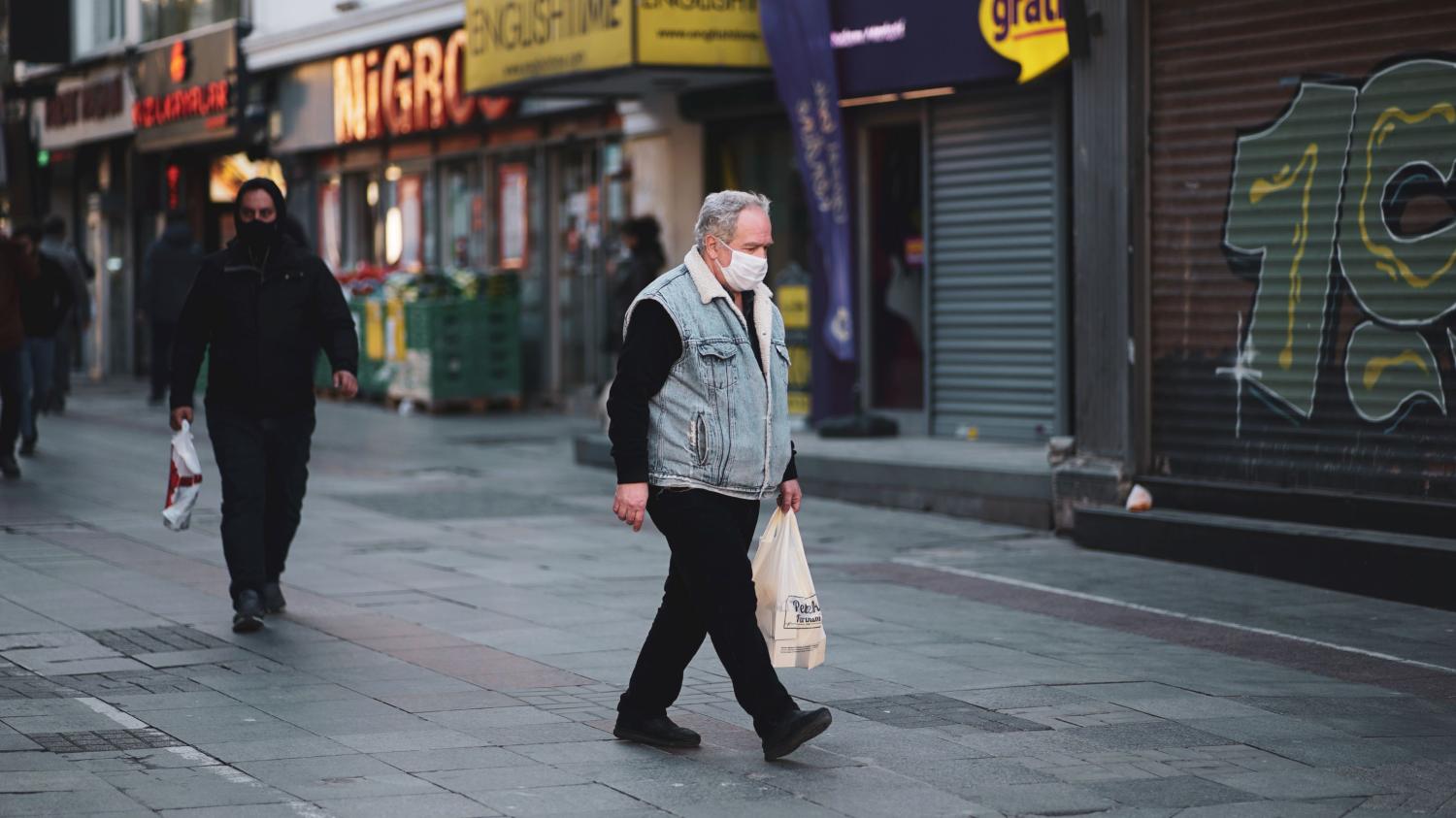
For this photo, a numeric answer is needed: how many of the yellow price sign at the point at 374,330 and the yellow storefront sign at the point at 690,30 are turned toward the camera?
2

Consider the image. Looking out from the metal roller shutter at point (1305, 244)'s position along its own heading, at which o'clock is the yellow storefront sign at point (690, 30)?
The yellow storefront sign is roughly at 3 o'clock from the metal roller shutter.

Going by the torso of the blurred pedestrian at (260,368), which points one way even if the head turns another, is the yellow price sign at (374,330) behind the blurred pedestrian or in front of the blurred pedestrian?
behind

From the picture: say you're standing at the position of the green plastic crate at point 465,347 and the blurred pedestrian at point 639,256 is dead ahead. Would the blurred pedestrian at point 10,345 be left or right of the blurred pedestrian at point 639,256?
right

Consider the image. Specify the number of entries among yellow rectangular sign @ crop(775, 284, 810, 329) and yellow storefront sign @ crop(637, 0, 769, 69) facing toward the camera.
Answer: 2

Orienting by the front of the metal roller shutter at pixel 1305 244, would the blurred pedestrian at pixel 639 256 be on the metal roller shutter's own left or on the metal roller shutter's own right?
on the metal roller shutter's own right

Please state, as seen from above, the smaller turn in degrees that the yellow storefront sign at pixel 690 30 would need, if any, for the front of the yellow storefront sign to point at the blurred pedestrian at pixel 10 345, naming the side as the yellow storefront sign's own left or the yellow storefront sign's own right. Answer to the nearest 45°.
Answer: approximately 90° to the yellow storefront sign's own right

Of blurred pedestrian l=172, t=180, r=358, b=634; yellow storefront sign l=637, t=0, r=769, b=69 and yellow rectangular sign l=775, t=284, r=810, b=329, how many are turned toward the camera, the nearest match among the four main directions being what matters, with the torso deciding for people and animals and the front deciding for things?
3

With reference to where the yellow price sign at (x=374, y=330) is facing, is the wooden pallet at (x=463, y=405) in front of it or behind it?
in front

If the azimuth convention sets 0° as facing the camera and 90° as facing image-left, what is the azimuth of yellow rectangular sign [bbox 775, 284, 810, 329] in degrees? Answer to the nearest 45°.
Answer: approximately 0°

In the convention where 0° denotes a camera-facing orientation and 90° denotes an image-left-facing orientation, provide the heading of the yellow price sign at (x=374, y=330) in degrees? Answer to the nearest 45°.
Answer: approximately 0°

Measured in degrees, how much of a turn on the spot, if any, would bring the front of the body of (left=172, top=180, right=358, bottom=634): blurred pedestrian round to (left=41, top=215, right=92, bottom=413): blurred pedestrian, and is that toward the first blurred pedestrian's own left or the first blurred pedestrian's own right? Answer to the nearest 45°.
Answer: approximately 180°

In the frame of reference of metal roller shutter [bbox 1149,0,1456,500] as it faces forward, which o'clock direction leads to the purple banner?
The purple banner is roughly at 3 o'clock from the metal roller shutter.

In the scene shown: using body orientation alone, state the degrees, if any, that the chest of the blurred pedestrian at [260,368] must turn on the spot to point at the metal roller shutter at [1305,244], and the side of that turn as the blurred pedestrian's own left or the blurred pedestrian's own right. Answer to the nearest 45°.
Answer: approximately 90° to the blurred pedestrian's own left

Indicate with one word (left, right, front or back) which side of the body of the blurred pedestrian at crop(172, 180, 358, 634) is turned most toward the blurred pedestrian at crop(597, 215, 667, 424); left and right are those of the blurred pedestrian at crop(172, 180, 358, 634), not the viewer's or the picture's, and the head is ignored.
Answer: back
